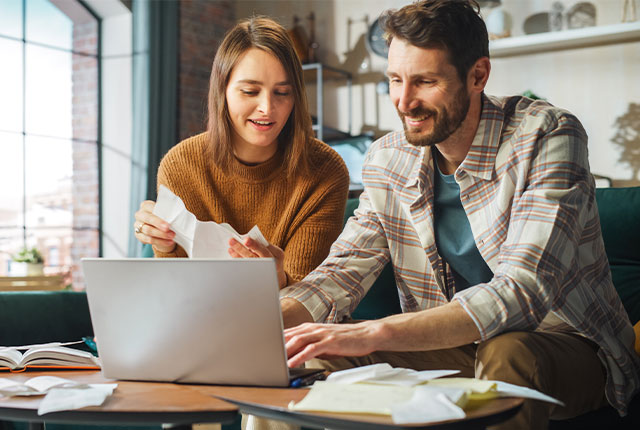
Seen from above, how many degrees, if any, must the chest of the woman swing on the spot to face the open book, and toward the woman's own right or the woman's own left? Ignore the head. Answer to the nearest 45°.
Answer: approximately 45° to the woman's own right

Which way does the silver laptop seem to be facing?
away from the camera

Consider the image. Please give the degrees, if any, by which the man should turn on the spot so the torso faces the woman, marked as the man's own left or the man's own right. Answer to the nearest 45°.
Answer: approximately 90° to the man's own right

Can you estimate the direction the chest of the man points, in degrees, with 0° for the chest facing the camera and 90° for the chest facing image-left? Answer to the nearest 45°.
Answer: approximately 45°

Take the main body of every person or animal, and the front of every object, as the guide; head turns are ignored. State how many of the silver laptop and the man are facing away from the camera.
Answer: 1

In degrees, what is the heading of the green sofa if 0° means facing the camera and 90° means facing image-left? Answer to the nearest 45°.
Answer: approximately 0°
